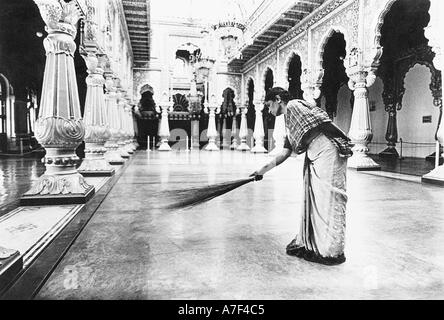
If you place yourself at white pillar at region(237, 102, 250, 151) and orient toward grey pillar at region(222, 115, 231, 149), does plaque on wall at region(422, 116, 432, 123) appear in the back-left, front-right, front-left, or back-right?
back-right

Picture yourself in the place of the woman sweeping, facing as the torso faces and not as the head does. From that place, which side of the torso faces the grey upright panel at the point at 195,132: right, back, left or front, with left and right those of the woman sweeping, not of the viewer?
right

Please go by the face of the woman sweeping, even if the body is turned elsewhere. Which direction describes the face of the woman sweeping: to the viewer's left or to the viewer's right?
to the viewer's left

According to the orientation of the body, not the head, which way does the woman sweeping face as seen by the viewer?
to the viewer's left

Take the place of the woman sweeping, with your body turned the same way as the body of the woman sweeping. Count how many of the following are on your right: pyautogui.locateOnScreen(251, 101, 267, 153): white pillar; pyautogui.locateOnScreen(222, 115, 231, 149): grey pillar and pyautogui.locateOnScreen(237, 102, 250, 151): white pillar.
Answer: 3

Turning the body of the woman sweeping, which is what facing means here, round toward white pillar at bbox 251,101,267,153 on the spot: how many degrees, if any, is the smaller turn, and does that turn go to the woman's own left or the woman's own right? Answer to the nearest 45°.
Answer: approximately 90° to the woman's own right

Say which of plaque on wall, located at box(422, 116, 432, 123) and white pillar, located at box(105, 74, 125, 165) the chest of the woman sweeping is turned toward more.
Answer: the white pillar

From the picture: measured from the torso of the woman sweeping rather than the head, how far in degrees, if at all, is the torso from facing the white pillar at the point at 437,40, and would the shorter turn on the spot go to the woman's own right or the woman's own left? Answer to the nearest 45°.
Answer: approximately 135° to the woman's own right

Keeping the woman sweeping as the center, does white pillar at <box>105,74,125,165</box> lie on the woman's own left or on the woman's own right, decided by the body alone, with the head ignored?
on the woman's own right

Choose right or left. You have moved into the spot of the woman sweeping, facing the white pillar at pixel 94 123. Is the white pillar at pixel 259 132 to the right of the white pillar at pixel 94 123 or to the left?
right

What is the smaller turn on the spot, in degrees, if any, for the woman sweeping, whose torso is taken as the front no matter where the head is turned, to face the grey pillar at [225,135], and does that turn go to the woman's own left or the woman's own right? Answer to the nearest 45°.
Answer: approximately 90° to the woman's own right

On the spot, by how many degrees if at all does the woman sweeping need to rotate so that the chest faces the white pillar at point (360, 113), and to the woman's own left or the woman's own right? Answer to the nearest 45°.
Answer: approximately 90° to the woman's own right

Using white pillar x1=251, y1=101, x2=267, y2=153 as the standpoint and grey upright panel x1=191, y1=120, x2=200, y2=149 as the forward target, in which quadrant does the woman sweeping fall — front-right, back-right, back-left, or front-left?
back-left
